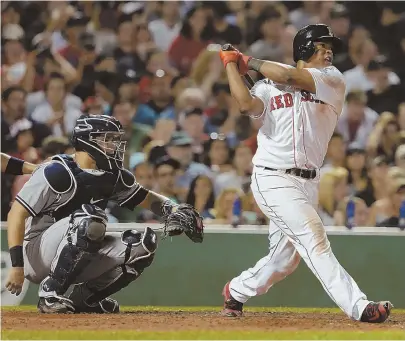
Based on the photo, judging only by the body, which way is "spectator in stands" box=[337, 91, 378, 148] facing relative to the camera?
toward the camera

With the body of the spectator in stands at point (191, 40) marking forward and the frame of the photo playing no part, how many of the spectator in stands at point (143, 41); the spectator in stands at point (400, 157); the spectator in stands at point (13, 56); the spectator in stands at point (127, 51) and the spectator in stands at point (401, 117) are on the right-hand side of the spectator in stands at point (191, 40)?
3

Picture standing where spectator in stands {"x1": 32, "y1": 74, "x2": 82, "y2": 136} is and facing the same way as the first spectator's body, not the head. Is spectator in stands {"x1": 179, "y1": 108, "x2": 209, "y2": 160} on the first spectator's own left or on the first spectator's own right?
on the first spectator's own left

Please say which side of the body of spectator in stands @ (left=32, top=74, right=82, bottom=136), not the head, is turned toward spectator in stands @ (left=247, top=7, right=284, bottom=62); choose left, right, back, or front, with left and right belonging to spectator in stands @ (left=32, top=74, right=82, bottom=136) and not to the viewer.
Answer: left

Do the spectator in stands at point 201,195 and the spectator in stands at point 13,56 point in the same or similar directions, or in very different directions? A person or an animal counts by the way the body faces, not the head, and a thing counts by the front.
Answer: same or similar directions

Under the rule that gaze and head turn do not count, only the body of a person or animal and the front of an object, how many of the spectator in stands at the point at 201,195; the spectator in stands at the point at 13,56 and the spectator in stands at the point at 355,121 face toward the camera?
3

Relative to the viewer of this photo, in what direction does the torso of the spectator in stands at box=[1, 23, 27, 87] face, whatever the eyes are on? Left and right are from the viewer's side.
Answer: facing the viewer

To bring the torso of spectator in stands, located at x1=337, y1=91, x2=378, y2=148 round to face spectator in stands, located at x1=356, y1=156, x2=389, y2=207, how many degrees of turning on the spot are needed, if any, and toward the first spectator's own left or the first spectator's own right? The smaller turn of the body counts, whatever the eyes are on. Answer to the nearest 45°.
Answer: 0° — they already face them

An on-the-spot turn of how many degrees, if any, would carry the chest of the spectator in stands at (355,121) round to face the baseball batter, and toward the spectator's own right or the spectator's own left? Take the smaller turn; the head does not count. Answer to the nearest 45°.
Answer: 0° — they already face them

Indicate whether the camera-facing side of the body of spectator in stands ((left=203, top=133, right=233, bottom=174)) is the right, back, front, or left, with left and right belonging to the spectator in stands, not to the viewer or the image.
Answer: front

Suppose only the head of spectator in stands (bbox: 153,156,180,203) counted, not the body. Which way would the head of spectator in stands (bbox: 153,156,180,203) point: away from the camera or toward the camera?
toward the camera

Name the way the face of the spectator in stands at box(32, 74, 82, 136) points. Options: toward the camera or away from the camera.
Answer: toward the camera

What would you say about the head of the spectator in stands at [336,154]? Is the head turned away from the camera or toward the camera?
toward the camera
